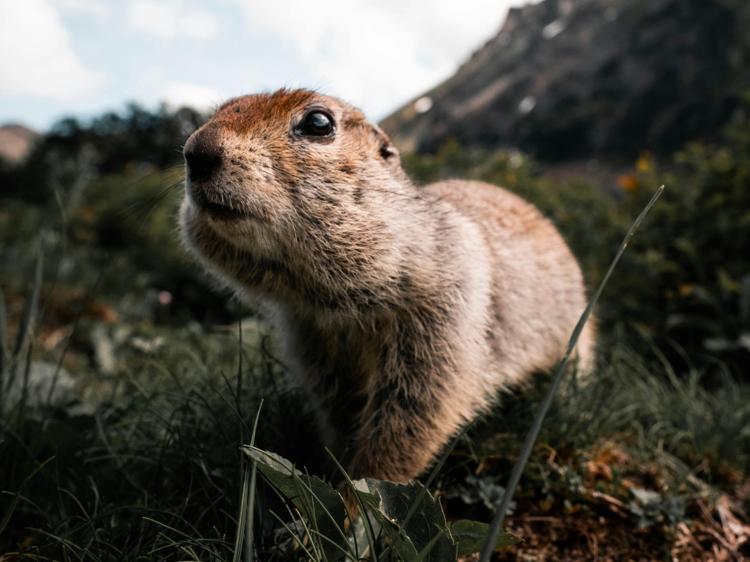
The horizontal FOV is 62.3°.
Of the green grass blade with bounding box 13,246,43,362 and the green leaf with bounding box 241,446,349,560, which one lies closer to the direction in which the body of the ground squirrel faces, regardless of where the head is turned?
the green leaf

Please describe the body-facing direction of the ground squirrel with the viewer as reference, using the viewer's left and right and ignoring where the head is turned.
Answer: facing the viewer and to the left of the viewer

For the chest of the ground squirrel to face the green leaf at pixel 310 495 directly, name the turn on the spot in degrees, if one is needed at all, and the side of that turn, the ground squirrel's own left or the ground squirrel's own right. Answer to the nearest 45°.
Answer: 0° — it already faces it

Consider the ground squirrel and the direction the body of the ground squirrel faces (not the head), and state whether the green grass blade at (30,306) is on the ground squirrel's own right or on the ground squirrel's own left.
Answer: on the ground squirrel's own right
